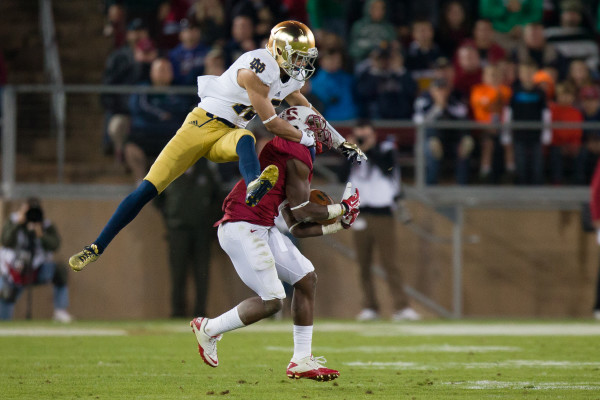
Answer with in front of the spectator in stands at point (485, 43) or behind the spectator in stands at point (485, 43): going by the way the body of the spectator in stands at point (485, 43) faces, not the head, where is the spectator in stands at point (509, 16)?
behind

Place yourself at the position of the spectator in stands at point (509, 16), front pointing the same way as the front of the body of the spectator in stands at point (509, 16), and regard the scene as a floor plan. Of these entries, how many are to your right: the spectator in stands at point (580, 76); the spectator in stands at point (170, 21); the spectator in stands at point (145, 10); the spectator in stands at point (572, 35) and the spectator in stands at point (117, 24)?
3

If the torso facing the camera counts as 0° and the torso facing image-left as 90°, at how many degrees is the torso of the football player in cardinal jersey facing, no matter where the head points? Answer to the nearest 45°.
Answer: approximately 270°

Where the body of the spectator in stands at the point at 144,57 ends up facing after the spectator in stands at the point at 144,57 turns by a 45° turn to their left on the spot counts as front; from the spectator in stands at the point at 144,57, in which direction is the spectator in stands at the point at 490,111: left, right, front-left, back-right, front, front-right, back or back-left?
front-left

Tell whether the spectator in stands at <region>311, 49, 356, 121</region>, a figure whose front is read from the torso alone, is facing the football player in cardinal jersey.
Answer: yes

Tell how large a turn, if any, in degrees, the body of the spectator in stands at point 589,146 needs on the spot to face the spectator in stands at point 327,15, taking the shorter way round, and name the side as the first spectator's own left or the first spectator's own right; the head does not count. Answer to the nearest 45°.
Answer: approximately 90° to the first spectator's own right

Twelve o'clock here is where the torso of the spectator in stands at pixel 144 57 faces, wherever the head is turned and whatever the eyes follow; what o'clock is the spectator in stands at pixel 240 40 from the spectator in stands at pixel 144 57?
the spectator in stands at pixel 240 40 is roughly at 9 o'clock from the spectator in stands at pixel 144 57.

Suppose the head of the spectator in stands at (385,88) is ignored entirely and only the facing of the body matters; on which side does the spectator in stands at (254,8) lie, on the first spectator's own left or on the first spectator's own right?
on the first spectator's own right

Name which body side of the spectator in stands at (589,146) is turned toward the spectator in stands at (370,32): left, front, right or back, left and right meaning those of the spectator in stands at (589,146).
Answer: right

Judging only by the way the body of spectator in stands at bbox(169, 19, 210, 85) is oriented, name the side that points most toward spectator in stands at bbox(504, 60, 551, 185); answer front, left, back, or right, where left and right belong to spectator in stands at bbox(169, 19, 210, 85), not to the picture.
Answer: left
